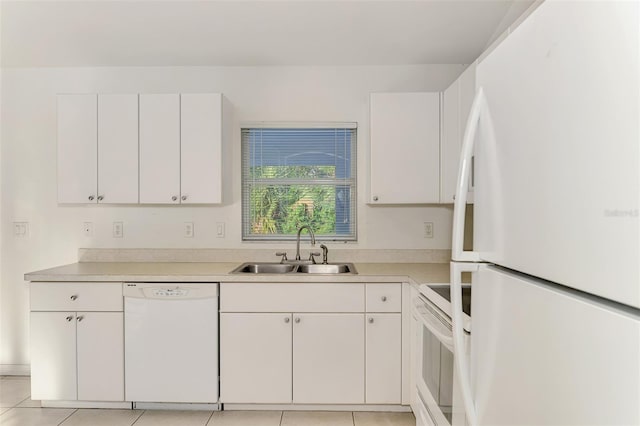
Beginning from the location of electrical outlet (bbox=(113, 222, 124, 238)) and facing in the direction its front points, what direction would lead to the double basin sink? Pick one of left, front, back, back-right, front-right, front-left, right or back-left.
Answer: front-left

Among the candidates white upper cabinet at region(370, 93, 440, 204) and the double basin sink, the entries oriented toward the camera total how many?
2

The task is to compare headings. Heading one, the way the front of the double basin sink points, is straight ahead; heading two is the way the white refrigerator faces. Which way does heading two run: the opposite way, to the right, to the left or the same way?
to the right

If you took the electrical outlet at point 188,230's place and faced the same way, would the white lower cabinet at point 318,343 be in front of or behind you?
in front

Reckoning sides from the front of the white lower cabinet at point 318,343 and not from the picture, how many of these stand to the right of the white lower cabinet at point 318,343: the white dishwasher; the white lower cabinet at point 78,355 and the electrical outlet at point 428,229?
2

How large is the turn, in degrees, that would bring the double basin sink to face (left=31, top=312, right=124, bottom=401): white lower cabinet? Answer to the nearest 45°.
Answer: approximately 90° to its right

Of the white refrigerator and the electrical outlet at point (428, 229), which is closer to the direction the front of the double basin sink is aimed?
the white refrigerator

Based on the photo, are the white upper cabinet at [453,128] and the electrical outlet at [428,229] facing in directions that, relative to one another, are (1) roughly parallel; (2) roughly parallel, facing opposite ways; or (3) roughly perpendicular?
roughly perpendicular

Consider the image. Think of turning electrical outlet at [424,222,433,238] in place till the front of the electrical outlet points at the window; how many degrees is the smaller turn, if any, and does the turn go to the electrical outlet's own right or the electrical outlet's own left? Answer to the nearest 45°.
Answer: approximately 90° to the electrical outlet's own right

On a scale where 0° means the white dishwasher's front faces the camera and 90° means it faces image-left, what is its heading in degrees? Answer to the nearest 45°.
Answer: approximately 0°

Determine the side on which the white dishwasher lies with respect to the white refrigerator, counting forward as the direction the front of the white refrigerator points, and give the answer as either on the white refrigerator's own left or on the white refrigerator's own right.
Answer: on the white refrigerator's own right
